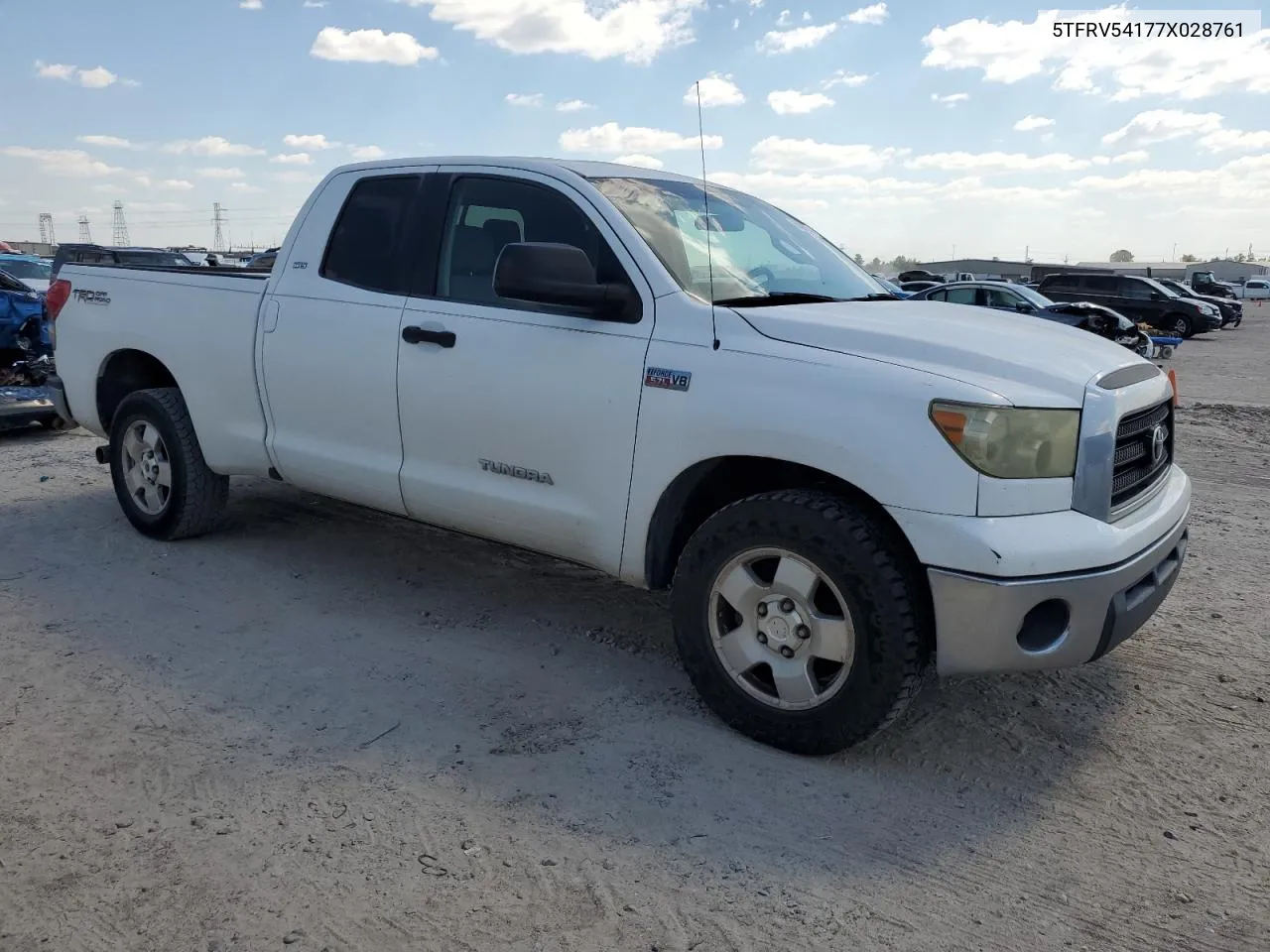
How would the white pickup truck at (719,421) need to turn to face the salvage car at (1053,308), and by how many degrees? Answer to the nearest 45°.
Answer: approximately 90° to its left

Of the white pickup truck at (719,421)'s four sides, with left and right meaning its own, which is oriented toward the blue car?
back

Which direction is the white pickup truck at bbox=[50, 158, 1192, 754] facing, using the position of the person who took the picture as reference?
facing the viewer and to the right of the viewer
